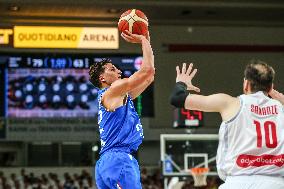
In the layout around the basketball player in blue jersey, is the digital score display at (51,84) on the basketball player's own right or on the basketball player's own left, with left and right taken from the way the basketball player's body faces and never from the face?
on the basketball player's own left

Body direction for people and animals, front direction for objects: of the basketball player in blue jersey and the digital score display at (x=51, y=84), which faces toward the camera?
the digital score display

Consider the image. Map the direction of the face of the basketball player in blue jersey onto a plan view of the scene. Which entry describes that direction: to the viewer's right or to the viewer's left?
to the viewer's right

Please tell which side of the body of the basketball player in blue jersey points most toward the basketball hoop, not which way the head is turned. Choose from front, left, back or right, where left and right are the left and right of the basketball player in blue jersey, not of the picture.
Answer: left

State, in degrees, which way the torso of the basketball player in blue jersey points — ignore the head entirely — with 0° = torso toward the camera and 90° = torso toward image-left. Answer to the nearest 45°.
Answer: approximately 270°

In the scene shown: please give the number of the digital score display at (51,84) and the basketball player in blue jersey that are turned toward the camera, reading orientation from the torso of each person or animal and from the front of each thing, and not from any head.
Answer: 1

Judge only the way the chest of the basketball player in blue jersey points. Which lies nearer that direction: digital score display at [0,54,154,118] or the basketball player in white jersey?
the basketball player in white jersey

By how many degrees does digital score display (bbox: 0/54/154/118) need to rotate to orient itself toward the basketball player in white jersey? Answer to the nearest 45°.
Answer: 0° — it already faces them

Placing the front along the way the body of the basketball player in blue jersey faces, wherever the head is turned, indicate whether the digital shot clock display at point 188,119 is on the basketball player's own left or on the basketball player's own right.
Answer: on the basketball player's own left

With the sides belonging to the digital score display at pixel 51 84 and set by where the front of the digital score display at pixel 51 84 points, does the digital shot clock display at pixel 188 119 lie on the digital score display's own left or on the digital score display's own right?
on the digital score display's own left

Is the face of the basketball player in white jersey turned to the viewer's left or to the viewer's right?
to the viewer's left

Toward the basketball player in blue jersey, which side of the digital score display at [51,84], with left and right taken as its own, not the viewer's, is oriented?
front

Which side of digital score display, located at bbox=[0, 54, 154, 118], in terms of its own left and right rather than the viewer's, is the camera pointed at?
front

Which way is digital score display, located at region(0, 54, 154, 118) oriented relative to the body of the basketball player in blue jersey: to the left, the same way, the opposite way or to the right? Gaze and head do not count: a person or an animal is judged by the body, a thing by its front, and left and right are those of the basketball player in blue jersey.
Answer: to the right
